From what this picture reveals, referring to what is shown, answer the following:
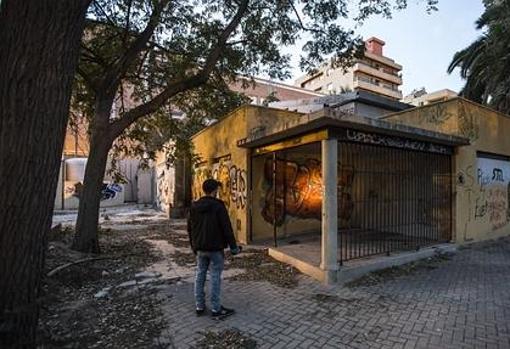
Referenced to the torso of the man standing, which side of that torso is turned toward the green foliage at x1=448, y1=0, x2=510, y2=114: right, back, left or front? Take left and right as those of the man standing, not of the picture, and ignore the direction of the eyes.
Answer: front

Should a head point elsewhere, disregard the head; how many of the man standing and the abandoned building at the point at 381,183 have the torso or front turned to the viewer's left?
0

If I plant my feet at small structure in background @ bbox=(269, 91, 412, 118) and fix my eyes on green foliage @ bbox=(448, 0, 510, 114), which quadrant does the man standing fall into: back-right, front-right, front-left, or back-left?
back-right

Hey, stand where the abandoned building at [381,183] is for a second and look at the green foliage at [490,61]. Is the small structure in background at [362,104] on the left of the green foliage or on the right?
left

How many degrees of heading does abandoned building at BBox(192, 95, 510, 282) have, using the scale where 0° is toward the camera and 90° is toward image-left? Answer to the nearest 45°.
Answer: approximately 315°

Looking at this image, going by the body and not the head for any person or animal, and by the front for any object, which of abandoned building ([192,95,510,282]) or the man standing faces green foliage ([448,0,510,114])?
the man standing

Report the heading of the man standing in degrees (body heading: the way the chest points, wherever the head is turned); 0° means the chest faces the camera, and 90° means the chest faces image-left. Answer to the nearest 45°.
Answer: approximately 225°

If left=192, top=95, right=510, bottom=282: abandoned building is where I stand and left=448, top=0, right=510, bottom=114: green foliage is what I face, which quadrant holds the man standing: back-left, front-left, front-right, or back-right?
back-right

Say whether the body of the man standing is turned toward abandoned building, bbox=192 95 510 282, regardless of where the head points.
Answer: yes

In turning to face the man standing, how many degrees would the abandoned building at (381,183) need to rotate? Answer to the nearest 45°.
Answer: approximately 45° to its right
